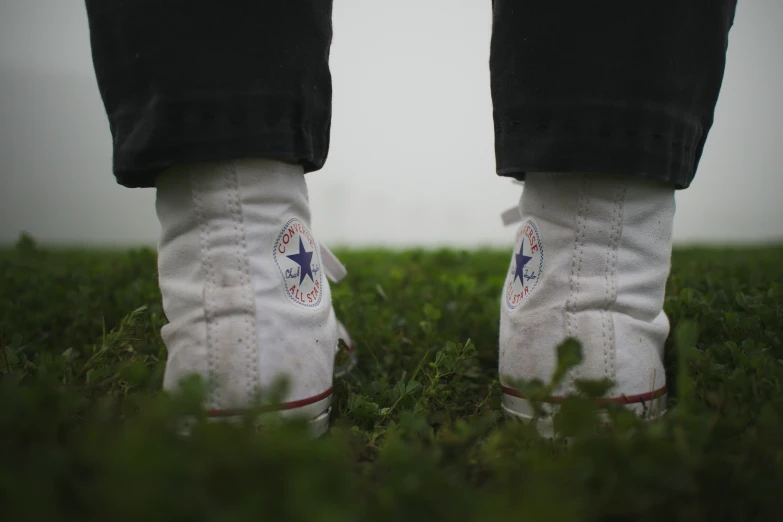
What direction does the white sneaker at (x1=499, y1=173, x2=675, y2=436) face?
away from the camera
